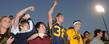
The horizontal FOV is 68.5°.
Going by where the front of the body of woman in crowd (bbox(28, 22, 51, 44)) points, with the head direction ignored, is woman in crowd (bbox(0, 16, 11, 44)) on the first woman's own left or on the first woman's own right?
on the first woman's own right

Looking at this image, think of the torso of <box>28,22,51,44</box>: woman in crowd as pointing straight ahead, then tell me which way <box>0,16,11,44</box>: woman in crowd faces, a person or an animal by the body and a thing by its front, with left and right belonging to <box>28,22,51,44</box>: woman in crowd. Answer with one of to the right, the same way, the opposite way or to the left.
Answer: the same way

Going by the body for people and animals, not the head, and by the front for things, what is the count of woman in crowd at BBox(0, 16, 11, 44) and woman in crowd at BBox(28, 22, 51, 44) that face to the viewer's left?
0

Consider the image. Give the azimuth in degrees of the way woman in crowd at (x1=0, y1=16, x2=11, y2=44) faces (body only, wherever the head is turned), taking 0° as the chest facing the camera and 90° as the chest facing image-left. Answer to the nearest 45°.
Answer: approximately 315°
